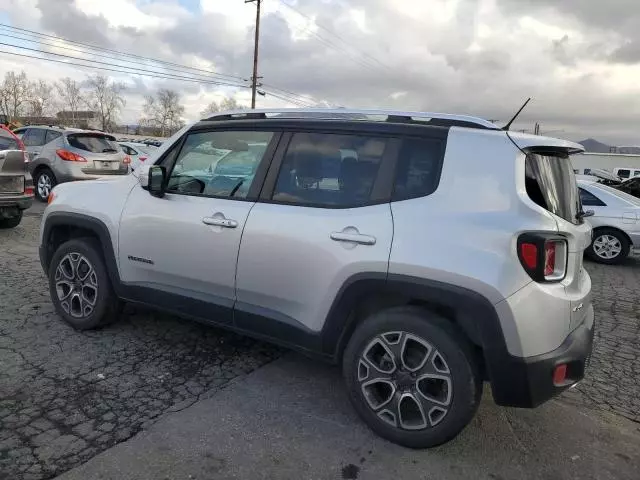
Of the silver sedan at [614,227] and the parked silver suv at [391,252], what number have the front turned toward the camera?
0

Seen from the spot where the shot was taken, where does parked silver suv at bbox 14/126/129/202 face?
facing away from the viewer and to the left of the viewer

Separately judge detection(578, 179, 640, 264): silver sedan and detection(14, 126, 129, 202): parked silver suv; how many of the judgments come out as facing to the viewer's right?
0

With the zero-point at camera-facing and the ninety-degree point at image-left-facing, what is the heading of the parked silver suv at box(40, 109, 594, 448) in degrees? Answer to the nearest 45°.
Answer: approximately 135°

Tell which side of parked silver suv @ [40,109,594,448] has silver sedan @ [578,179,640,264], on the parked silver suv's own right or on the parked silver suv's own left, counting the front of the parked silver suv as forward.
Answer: on the parked silver suv's own right
